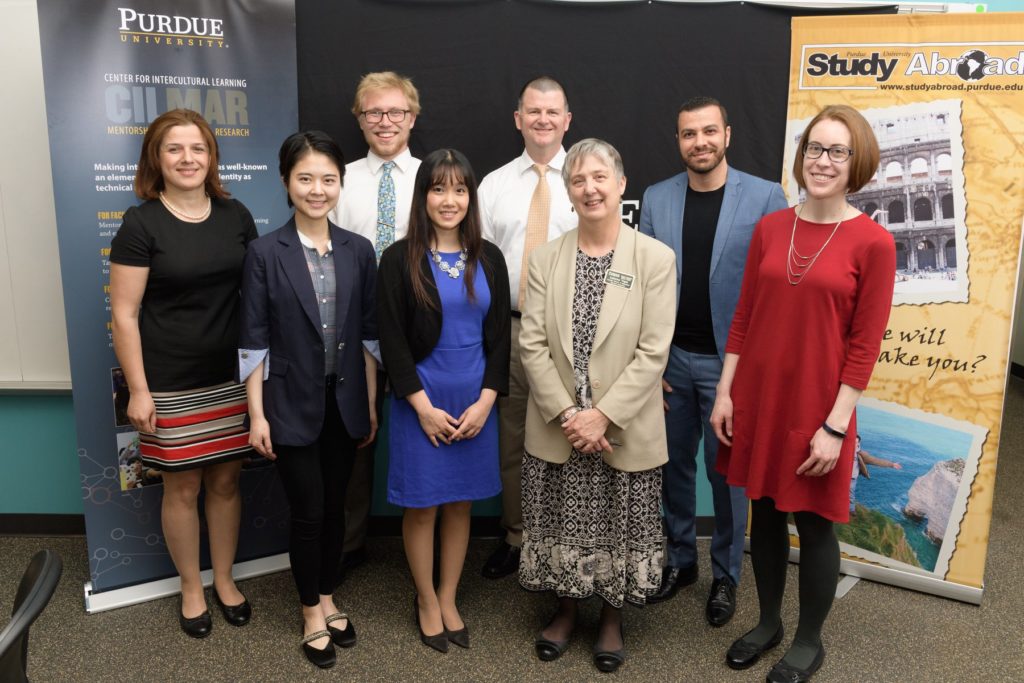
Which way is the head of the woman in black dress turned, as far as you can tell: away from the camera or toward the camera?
toward the camera

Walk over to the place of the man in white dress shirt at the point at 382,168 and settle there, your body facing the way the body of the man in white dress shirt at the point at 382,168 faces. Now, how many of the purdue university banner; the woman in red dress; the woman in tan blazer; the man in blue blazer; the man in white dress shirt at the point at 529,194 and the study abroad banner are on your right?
1

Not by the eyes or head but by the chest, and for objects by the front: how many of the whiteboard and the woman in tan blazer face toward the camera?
2

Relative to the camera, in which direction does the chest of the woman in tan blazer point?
toward the camera

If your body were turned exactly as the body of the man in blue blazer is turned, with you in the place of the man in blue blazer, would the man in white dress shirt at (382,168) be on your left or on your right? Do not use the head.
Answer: on your right

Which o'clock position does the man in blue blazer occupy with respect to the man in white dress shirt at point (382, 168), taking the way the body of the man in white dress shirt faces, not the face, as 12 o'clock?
The man in blue blazer is roughly at 10 o'clock from the man in white dress shirt.

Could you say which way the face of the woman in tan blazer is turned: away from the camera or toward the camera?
toward the camera

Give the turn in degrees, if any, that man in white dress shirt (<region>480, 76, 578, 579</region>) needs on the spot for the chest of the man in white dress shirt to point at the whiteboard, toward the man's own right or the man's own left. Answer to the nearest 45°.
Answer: approximately 90° to the man's own right

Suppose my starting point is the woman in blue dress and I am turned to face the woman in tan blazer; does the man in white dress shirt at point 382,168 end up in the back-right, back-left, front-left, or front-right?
back-left

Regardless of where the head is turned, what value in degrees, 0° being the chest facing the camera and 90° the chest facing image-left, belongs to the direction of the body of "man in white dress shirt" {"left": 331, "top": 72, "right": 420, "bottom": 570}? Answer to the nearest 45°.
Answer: approximately 0°

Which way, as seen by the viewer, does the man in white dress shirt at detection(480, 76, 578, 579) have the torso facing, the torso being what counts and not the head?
toward the camera

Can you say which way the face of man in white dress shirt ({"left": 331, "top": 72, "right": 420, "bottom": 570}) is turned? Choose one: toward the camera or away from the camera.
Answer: toward the camera
